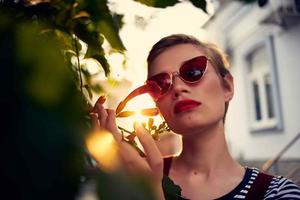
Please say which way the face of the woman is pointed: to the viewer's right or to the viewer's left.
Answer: to the viewer's left

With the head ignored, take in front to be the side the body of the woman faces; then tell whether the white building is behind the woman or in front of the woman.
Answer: behind

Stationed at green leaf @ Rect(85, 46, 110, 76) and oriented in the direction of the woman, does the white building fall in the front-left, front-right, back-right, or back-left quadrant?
front-left
